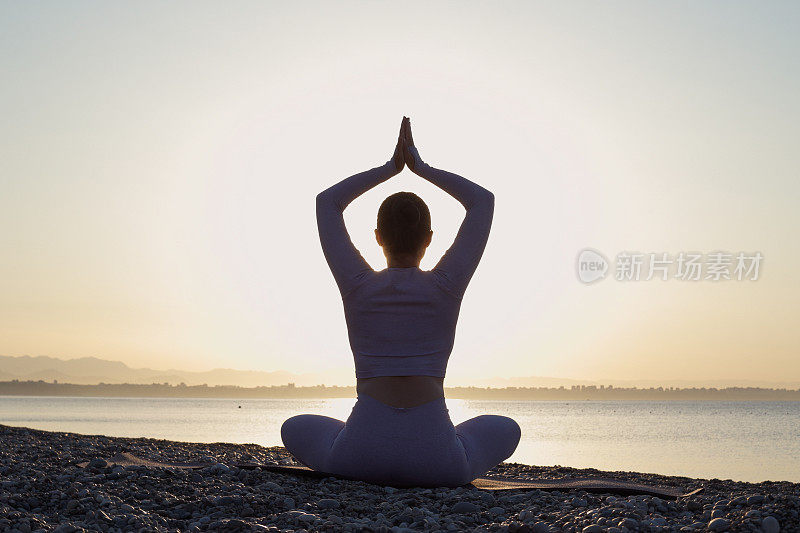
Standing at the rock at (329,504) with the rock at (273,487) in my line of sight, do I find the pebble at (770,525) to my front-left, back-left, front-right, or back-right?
back-right

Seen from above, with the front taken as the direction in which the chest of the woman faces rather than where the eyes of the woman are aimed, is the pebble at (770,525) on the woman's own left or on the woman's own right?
on the woman's own right

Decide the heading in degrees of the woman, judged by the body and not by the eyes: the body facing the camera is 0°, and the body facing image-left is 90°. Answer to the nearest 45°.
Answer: approximately 180°

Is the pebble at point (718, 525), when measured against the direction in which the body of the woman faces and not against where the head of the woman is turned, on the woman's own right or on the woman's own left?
on the woman's own right

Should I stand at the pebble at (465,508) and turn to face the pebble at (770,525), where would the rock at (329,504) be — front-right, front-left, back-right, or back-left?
back-right
